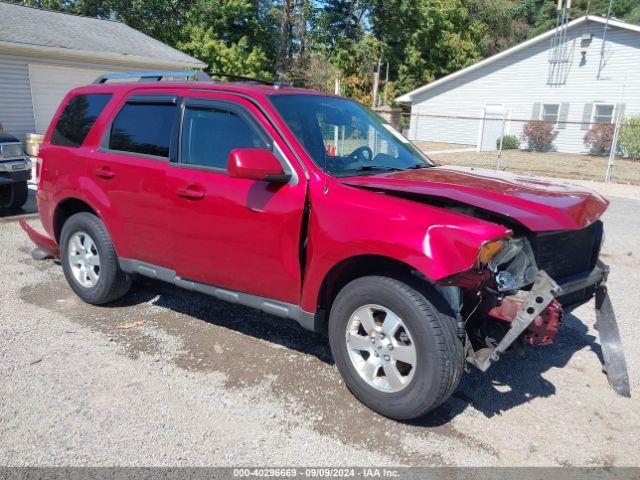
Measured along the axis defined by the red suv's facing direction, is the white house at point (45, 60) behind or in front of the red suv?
behind

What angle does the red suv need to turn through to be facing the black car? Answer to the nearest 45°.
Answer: approximately 180°

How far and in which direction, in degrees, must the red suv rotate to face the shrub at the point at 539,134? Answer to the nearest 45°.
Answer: approximately 90° to its left

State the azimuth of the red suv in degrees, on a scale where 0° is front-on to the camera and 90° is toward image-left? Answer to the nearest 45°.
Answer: approximately 315°

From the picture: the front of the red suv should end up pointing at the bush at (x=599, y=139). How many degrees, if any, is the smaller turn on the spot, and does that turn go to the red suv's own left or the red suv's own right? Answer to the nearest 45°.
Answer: approximately 90° to the red suv's own left

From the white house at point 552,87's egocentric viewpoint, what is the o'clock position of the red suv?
The red suv is roughly at 12 o'clock from the white house.

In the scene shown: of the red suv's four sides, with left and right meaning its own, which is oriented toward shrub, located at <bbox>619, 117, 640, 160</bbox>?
left

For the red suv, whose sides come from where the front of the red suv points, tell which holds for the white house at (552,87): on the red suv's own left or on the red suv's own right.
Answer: on the red suv's own left
